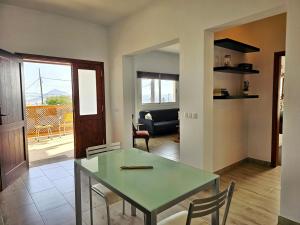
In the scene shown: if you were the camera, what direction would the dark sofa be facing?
facing the viewer and to the right of the viewer

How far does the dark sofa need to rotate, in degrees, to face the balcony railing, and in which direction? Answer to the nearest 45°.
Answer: approximately 135° to its right

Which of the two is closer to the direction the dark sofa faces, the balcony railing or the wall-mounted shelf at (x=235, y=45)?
the wall-mounted shelf

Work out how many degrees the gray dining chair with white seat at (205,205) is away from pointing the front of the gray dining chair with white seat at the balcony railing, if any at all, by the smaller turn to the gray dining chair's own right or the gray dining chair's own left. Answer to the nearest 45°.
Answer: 0° — it already faces it

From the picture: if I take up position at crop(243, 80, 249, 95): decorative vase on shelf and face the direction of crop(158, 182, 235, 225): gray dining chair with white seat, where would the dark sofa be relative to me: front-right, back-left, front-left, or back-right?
back-right

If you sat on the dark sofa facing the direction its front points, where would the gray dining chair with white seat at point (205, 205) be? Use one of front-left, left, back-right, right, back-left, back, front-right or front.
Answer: front-right

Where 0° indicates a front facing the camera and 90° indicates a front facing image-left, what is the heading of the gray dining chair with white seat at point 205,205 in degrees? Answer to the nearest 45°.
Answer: approximately 135°

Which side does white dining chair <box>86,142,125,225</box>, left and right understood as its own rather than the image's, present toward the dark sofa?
left

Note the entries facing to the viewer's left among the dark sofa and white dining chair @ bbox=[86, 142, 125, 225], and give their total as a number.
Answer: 0

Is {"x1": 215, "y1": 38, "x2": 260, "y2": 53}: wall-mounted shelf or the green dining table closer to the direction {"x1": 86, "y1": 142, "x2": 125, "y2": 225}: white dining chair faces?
the green dining table

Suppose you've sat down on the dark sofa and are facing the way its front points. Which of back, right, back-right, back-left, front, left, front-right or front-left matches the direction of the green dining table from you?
front-right

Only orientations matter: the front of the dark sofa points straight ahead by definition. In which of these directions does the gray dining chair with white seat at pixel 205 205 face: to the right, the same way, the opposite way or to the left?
the opposite way
